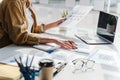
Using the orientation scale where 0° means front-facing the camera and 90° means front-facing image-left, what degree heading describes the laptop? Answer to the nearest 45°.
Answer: approximately 45°

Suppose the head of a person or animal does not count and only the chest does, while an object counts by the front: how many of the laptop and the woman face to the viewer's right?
1

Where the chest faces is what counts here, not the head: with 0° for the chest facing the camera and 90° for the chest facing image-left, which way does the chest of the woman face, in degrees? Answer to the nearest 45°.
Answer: approximately 270°

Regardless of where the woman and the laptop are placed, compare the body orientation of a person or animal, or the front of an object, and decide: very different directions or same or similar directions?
very different directions

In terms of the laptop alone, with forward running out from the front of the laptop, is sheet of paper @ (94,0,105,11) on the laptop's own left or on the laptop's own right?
on the laptop's own right
